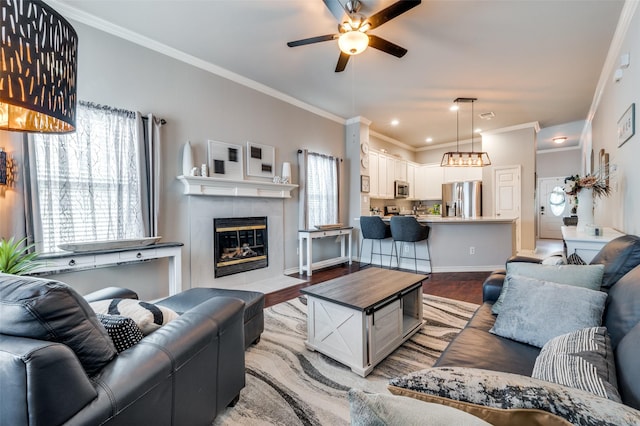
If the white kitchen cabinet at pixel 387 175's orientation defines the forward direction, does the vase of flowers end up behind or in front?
in front

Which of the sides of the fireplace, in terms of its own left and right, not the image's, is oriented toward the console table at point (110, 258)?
right

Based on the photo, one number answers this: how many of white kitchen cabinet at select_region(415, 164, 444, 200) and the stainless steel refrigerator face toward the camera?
2

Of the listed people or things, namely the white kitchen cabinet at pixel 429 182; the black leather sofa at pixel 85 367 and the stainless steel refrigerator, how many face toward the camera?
2

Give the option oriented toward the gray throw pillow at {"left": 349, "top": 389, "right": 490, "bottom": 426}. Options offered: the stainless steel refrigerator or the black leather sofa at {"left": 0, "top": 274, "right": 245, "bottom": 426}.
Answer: the stainless steel refrigerator

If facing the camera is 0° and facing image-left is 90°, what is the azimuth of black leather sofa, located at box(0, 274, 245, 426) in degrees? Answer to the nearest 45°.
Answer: approximately 225°

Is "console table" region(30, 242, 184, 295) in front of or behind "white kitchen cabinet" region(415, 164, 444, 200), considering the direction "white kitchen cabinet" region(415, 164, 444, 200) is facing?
in front

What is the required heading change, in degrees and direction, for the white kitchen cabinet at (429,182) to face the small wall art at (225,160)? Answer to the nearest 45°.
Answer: approximately 45° to its right

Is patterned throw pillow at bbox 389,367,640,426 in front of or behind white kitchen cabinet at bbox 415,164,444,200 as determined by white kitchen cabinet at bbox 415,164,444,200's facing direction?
in front

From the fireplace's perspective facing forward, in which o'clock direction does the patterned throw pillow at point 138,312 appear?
The patterned throw pillow is roughly at 2 o'clock from the fireplace.

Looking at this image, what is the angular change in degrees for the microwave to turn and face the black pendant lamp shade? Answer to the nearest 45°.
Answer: approximately 45° to its right

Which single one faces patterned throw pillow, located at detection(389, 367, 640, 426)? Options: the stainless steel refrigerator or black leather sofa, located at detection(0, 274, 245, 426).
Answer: the stainless steel refrigerator

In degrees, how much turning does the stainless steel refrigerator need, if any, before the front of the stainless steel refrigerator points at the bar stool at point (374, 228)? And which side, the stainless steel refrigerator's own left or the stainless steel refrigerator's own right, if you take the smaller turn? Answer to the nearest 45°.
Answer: approximately 45° to the stainless steel refrigerator's own right
